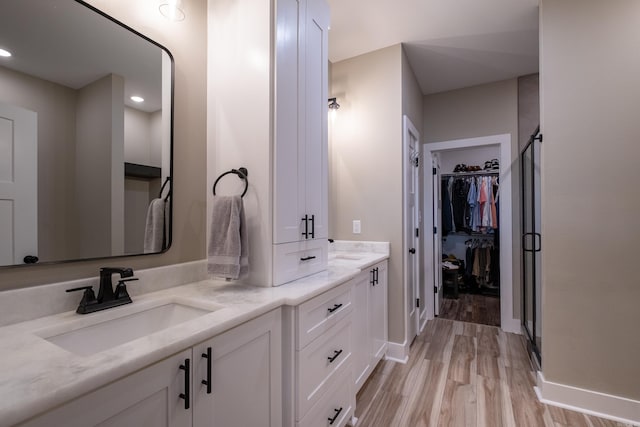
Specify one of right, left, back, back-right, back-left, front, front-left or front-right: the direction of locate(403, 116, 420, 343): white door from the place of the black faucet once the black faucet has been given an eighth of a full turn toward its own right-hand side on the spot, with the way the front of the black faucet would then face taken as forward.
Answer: left

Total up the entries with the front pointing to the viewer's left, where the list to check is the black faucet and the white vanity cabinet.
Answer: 0

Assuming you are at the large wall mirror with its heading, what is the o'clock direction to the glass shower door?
The glass shower door is roughly at 11 o'clock from the large wall mirror.

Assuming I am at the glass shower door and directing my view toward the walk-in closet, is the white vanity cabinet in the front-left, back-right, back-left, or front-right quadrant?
back-left

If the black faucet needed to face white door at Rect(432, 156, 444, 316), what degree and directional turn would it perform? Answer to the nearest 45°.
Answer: approximately 45° to its left

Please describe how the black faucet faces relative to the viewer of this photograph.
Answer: facing the viewer and to the right of the viewer

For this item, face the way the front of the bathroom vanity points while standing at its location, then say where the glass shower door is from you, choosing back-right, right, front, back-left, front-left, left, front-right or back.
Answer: front-left

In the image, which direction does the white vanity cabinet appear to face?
to the viewer's right

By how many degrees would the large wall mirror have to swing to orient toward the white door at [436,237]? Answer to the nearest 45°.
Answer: approximately 45° to its left
